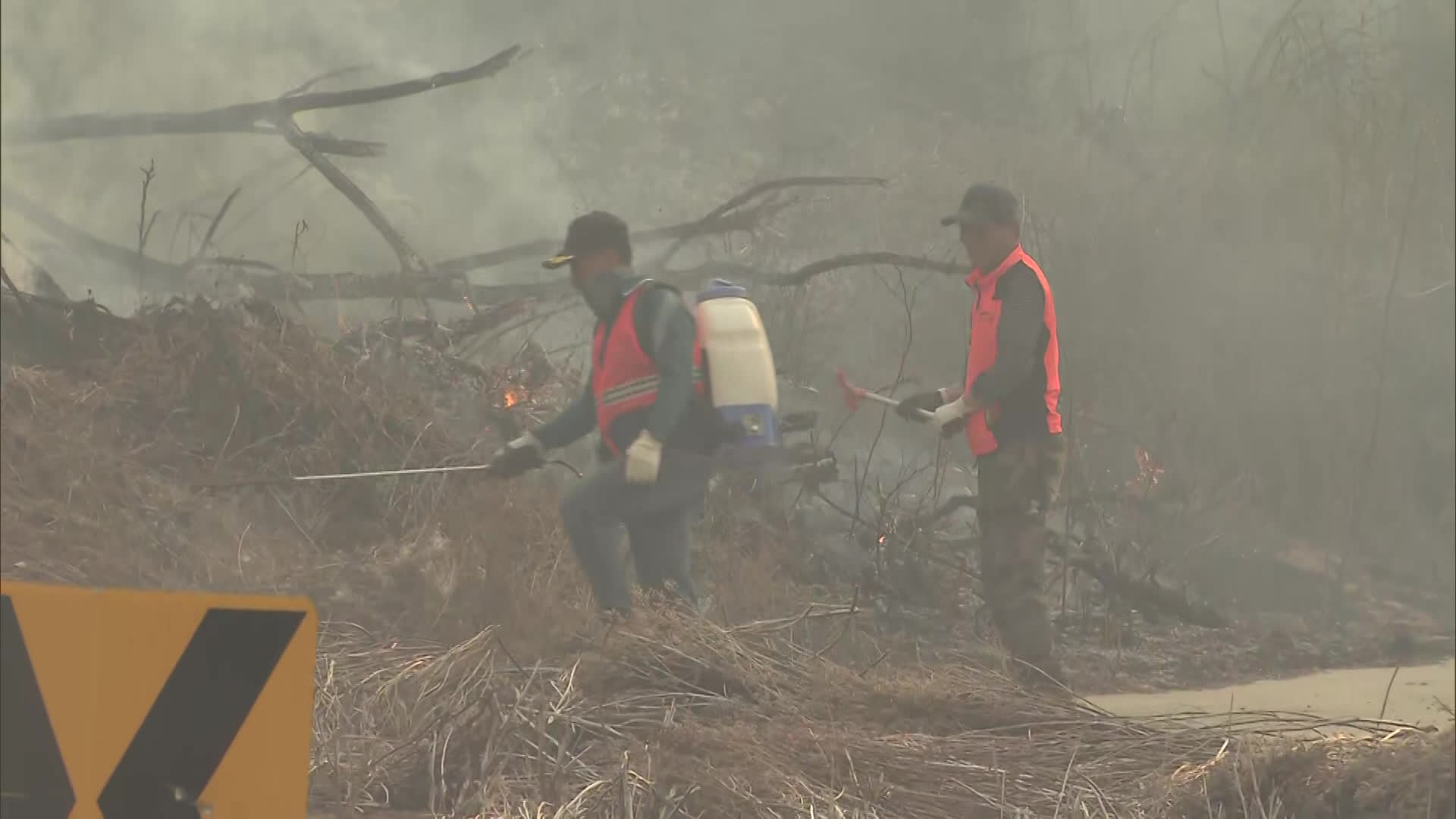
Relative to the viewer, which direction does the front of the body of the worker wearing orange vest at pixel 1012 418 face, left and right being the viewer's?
facing to the left of the viewer

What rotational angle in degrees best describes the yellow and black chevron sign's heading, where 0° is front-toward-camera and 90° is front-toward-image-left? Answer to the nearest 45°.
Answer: approximately 0°

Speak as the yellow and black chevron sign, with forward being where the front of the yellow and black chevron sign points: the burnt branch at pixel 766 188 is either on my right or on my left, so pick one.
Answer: on my left

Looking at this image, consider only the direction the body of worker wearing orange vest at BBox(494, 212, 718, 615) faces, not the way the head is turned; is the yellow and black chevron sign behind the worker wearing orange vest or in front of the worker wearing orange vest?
in front

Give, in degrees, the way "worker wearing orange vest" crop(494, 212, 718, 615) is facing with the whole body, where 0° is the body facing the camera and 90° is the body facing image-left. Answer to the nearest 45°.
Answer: approximately 90°

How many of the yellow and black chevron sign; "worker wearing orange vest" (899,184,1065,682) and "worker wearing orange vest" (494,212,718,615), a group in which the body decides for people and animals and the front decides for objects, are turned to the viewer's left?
2

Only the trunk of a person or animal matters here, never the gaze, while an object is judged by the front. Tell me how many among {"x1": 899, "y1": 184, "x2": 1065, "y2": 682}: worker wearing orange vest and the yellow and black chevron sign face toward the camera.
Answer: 1

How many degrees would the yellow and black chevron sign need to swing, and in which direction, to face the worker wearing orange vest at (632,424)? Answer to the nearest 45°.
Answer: approximately 180°

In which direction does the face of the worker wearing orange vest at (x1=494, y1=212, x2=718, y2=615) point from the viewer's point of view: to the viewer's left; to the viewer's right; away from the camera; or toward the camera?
to the viewer's left

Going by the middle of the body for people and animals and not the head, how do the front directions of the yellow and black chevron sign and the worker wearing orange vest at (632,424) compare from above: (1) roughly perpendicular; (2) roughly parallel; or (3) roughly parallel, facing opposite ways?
roughly perpendicular

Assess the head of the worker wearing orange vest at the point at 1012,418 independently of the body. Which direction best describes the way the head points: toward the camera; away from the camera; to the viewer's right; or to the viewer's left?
to the viewer's left
